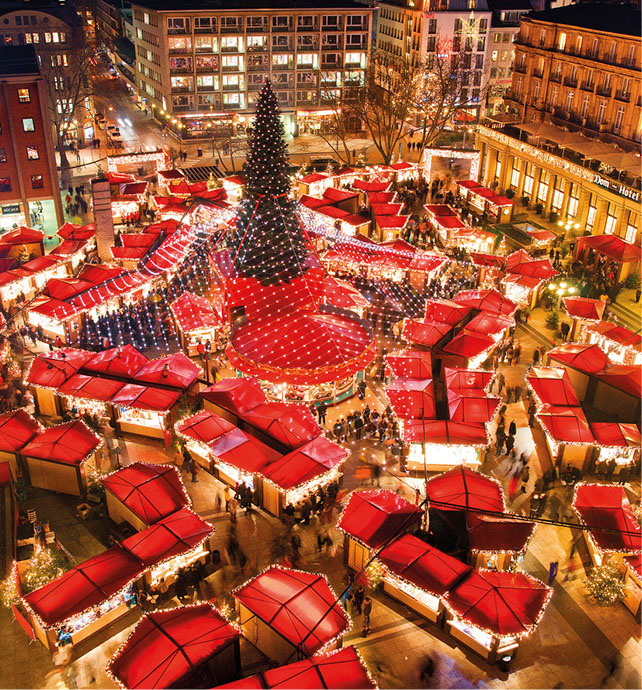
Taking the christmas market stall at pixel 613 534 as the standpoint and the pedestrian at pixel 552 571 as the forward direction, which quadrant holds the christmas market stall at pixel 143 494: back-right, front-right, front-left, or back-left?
front-right

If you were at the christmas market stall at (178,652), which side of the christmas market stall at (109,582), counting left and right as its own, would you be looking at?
front

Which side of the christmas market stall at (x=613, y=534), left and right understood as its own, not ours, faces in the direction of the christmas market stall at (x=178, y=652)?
front

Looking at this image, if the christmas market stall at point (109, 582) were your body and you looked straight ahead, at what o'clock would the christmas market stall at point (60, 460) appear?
the christmas market stall at point (60, 460) is roughly at 7 o'clock from the christmas market stall at point (109, 582).

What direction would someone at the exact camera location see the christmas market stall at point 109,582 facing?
facing the viewer and to the right of the viewer

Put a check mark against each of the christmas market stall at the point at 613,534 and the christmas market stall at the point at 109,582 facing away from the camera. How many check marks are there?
0

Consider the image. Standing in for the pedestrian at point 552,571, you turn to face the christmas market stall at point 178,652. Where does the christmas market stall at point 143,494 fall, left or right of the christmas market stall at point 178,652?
right

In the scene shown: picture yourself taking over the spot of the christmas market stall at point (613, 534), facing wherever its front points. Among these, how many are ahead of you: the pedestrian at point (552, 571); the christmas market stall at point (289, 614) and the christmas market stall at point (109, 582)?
3

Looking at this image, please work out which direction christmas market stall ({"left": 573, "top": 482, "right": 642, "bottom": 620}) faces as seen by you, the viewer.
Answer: facing the viewer and to the left of the viewer

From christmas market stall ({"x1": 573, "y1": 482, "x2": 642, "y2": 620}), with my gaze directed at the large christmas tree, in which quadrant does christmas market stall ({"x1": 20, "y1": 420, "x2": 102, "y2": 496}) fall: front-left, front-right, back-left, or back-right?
front-left

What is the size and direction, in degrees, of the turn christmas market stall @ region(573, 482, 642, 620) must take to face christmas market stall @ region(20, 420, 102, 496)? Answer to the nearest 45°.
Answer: approximately 45° to its right

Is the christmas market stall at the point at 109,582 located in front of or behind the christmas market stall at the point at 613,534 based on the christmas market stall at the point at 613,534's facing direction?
in front

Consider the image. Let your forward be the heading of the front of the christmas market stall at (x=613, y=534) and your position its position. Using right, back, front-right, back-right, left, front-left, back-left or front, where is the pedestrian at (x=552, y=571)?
front

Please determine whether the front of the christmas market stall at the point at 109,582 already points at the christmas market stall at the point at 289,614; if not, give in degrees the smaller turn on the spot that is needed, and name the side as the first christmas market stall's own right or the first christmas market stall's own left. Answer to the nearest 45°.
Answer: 0° — it already faces it

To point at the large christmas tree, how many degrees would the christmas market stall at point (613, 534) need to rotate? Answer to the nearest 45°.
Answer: approximately 90° to its right
